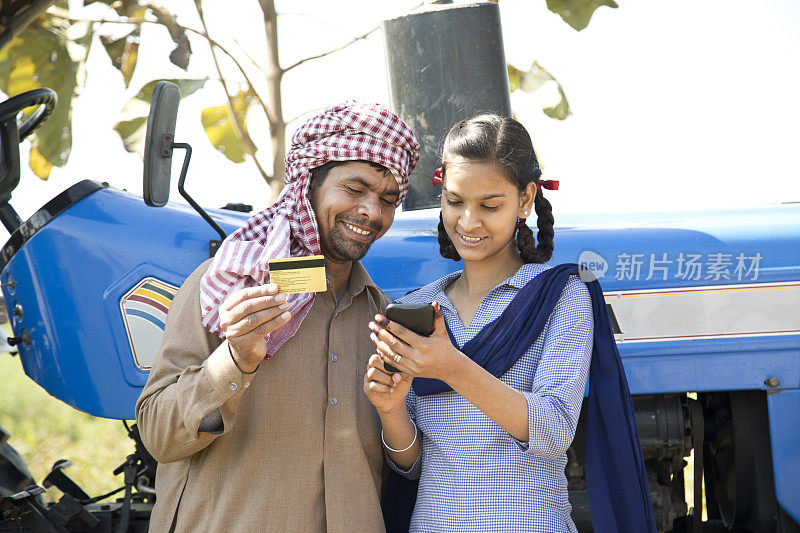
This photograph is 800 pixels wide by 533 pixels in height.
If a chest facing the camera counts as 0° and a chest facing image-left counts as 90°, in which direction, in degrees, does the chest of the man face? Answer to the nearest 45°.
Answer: approximately 315°

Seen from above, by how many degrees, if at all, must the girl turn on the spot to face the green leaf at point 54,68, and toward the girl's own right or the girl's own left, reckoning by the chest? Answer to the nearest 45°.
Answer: approximately 90° to the girl's own right

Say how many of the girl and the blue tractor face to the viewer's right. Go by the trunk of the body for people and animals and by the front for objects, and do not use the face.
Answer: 1

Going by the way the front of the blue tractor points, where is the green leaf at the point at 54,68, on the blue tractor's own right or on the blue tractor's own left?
on the blue tractor's own left

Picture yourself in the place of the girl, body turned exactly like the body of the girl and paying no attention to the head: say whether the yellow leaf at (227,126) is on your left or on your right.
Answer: on your right

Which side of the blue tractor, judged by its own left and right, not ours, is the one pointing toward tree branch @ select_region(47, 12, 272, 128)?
left

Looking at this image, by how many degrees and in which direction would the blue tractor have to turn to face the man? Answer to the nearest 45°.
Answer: approximately 135° to its right

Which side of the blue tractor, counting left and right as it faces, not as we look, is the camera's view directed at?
right

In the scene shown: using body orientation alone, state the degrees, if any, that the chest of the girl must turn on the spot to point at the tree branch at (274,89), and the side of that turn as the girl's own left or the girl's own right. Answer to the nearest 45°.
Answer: approximately 135° to the girl's own right

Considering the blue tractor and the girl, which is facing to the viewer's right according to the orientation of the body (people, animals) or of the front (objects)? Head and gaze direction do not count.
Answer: the blue tractor

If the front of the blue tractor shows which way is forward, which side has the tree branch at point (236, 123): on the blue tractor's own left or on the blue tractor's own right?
on the blue tractor's own left

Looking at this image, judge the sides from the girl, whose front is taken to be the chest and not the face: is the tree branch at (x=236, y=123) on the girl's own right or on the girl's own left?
on the girl's own right
